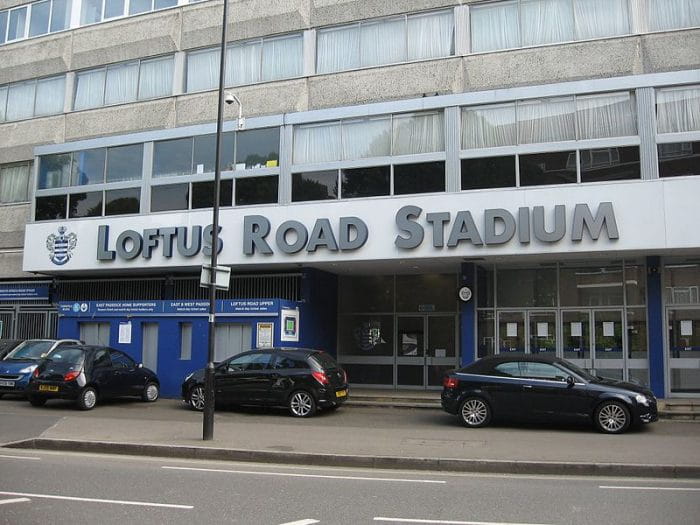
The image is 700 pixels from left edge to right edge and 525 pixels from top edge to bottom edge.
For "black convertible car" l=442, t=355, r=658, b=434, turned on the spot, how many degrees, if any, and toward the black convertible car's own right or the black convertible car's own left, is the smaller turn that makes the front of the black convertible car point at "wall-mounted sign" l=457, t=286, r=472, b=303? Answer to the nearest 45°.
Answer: approximately 135° to the black convertible car's own left

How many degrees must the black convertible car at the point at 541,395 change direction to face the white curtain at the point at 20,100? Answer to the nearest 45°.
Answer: approximately 180°

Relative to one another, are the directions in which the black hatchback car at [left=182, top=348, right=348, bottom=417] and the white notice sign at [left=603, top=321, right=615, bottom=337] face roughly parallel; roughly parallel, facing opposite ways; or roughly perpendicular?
roughly perpendicular

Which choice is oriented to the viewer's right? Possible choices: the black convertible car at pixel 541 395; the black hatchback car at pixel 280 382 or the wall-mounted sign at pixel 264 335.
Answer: the black convertible car at pixel 541 395

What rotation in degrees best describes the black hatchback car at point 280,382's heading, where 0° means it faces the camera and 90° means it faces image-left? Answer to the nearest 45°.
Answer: approximately 135°

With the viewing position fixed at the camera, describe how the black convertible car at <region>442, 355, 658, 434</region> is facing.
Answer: facing to the right of the viewer

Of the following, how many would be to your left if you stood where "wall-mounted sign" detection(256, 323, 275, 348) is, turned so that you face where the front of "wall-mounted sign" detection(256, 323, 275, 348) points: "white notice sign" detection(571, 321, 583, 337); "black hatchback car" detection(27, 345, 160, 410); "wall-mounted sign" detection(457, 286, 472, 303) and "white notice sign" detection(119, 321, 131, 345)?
2
